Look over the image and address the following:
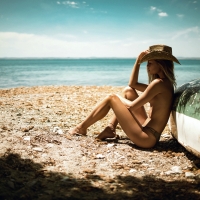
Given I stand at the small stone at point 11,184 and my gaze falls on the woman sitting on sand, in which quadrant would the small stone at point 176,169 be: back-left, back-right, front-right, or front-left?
front-right

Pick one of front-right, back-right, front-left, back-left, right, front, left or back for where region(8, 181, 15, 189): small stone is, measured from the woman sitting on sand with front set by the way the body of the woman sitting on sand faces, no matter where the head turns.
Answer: front-left

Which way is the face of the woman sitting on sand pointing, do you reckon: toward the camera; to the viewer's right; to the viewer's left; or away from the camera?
to the viewer's left

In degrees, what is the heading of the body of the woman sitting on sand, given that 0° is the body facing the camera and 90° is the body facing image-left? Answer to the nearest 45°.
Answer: approximately 90°

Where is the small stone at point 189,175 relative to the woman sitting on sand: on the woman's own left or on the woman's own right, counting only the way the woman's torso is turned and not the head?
on the woman's own left

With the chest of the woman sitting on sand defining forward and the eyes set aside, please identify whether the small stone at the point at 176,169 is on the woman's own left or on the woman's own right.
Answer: on the woman's own left
